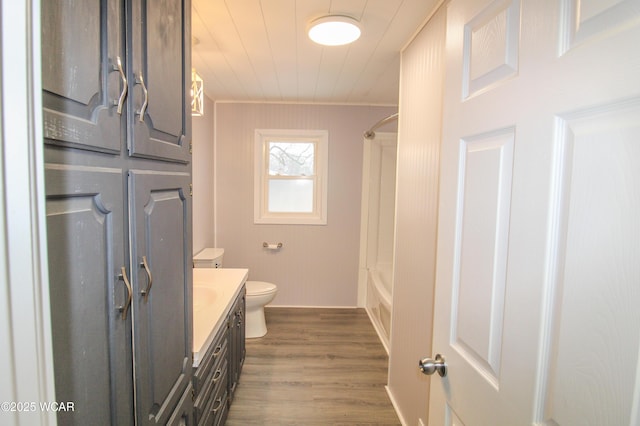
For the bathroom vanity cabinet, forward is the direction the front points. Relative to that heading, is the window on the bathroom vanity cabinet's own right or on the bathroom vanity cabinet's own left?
on the bathroom vanity cabinet's own left

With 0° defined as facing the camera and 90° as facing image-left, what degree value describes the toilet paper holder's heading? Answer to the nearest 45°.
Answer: approximately 0°

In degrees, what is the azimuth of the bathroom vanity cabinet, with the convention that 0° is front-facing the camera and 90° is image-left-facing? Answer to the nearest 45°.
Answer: approximately 270°

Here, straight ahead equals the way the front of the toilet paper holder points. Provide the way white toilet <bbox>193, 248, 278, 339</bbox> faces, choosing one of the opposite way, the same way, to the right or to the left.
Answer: to the left

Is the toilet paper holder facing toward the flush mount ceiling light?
yes

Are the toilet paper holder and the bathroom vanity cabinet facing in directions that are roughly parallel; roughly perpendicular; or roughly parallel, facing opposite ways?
roughly perpendicular

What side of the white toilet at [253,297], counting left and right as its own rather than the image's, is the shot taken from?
right
